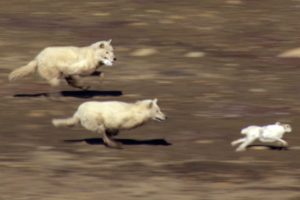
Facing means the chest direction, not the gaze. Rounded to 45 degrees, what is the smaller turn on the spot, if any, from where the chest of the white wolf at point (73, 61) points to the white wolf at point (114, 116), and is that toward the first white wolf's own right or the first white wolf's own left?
approximately 90° to the first white wolf's own right

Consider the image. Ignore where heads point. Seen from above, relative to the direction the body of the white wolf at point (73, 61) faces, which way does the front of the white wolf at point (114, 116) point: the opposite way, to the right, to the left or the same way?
the same way

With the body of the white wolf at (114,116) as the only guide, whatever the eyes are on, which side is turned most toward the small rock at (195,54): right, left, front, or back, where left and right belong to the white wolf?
left

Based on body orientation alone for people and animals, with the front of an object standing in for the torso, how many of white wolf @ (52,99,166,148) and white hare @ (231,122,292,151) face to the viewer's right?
2

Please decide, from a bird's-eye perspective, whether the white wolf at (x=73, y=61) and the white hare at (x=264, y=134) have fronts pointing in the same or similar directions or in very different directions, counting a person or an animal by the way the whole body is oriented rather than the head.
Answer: same or similar directions

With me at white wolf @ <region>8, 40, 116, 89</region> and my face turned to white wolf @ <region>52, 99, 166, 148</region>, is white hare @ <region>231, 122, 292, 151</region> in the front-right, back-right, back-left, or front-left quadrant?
front-left

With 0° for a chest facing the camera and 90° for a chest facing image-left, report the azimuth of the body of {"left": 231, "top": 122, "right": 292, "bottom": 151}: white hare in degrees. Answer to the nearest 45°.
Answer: approximately 270°

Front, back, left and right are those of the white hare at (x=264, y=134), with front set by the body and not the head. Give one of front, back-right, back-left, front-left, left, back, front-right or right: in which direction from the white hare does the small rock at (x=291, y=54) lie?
left

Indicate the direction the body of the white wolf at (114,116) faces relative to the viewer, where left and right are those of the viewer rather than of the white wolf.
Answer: facing to the right of the viewer

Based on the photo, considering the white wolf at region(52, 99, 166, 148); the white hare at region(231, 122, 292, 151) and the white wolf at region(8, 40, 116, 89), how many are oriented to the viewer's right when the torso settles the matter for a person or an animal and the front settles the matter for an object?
3

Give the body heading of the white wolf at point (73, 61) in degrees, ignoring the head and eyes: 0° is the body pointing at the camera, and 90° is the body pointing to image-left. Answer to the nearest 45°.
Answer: approximately 270°

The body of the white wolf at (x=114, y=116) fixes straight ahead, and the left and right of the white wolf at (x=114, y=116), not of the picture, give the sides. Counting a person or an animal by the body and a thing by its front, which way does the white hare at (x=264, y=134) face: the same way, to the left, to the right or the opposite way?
the same way
